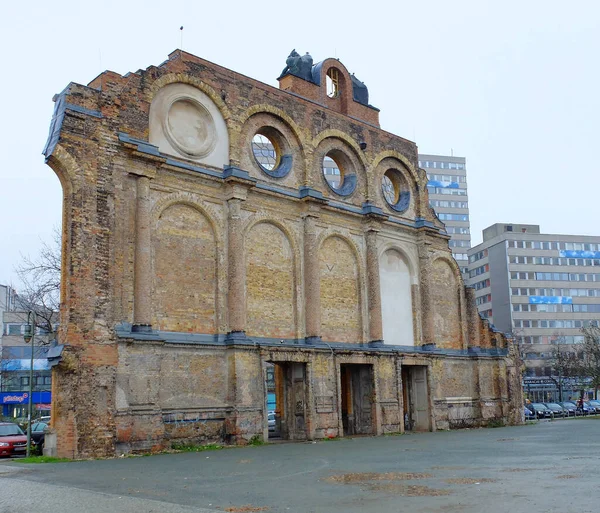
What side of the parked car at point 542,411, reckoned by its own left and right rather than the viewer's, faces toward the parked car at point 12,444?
right

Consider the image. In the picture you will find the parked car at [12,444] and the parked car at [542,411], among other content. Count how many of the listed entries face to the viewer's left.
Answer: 0

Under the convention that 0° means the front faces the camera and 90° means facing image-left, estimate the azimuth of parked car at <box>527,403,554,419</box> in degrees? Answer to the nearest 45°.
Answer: approximately 315°

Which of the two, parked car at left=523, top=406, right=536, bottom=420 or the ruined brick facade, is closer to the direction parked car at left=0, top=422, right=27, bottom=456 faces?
the ruined brick facade

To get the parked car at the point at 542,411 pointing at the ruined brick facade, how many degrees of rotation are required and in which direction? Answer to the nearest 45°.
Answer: approximately 45° to its right

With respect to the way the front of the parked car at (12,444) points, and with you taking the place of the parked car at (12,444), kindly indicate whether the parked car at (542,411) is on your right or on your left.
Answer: on your left

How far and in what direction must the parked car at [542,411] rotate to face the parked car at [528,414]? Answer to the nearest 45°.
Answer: approximately 45° to its right

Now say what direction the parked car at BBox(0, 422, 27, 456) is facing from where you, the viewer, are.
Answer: facing the viewer and to the right of the viewer

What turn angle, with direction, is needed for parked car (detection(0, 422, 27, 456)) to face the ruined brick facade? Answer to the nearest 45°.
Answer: approximately 45° to its left
